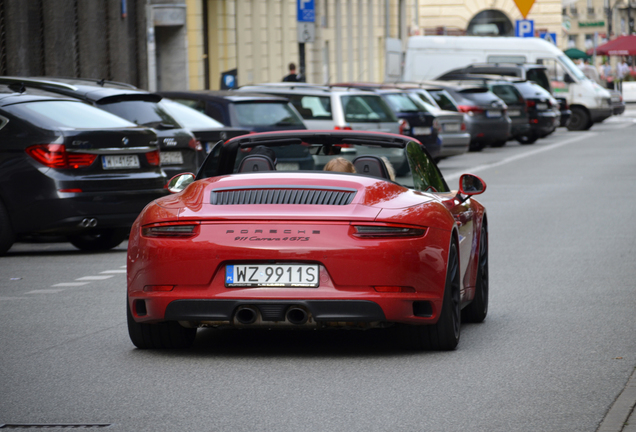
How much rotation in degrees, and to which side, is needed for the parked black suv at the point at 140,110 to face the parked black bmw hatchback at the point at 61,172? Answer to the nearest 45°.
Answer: approximately 135° to its left

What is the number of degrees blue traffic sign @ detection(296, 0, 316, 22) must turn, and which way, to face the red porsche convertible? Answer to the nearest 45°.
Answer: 0° — it already faces it

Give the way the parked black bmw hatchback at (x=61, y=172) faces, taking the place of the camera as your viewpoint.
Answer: facing away from the viewer and to the left of the viewer

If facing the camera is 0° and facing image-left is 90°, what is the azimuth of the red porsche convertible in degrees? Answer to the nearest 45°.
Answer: approximately 180°

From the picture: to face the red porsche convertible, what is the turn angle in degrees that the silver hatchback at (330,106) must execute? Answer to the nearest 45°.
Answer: approximately 135° to its left

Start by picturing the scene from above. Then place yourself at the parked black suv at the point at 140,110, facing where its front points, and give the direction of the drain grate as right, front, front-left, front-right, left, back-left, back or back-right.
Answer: back-left

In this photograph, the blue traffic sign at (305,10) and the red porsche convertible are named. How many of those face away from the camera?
1

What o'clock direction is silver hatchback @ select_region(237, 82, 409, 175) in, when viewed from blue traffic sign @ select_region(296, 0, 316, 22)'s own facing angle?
The silver hatchback is roughly at 12 o'clock from the blue traffic sign.

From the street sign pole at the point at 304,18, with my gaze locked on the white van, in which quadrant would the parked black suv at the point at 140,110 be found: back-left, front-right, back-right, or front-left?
back-right

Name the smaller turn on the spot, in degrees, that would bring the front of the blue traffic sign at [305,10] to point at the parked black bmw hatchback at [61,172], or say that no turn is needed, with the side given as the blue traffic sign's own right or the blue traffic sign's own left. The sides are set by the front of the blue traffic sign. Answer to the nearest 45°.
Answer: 0° — it already faces it

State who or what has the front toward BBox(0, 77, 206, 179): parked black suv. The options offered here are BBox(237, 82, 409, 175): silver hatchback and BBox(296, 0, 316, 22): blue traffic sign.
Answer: the blue traffic sign

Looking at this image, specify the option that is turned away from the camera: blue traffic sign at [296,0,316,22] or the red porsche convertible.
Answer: the red porsche convertible
